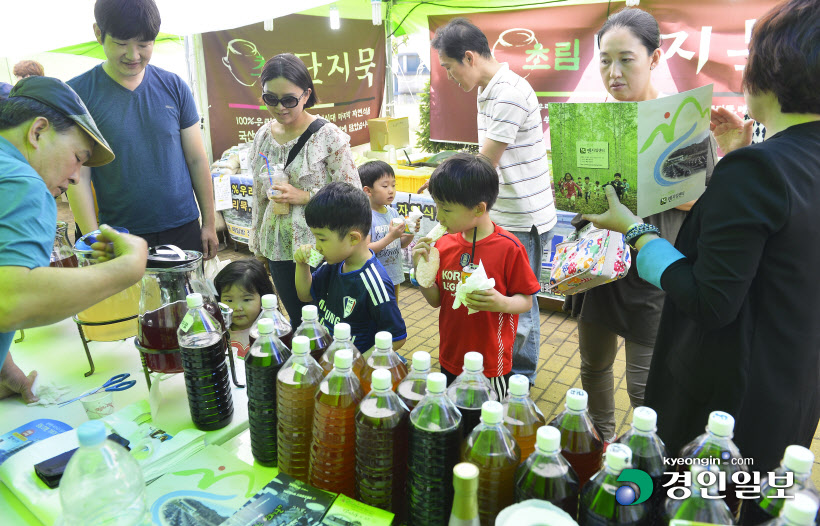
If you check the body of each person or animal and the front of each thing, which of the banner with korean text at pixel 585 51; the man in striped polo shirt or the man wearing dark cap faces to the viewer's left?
the man in striped polo shirt

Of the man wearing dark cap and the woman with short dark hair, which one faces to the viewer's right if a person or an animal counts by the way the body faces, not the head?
the man wearing dark cap

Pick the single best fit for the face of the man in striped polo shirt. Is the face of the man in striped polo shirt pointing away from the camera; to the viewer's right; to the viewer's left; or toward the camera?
to the viewer's left

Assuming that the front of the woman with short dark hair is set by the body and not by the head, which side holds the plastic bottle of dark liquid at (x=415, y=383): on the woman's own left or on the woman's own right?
on the woman's own left

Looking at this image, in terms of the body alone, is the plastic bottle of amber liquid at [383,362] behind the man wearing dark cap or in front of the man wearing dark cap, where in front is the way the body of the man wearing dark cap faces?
in front

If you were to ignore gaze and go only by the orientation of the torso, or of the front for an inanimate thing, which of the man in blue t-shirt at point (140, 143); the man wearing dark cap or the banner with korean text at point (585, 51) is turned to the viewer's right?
the man wearing dark cap

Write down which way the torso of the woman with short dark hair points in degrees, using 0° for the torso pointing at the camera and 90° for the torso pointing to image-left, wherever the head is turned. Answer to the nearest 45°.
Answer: approximately 135°
